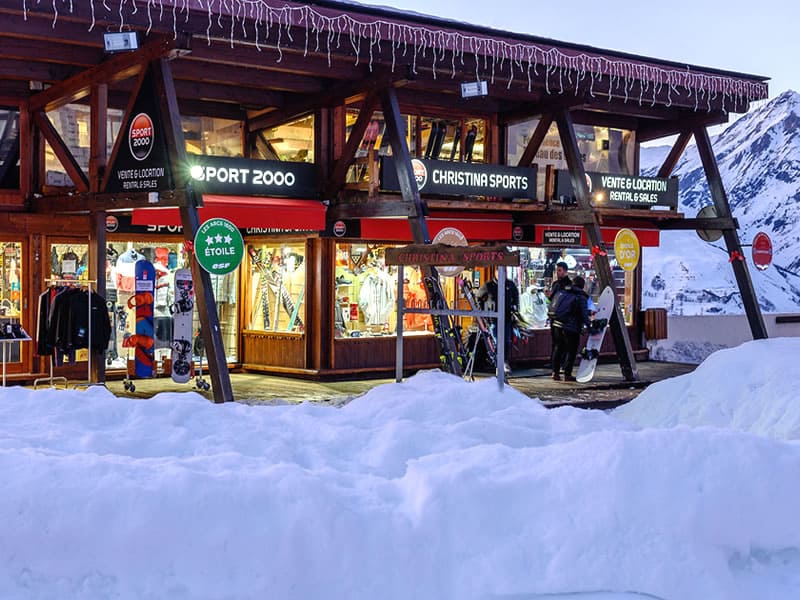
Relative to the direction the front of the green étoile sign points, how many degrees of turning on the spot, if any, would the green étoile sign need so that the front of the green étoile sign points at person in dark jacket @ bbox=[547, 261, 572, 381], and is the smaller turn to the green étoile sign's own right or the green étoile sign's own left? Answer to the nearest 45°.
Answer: approximately 135° to the green étoile sign's own left

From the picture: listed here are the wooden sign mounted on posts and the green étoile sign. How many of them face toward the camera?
2

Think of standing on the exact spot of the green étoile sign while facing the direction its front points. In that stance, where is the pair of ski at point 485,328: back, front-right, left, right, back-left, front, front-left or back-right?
back-left

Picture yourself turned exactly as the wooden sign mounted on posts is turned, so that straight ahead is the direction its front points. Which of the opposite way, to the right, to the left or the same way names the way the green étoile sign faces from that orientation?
the same way

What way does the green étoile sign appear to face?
toward the camera

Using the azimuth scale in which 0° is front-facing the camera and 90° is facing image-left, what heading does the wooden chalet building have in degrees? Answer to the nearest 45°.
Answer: approximately 315°
